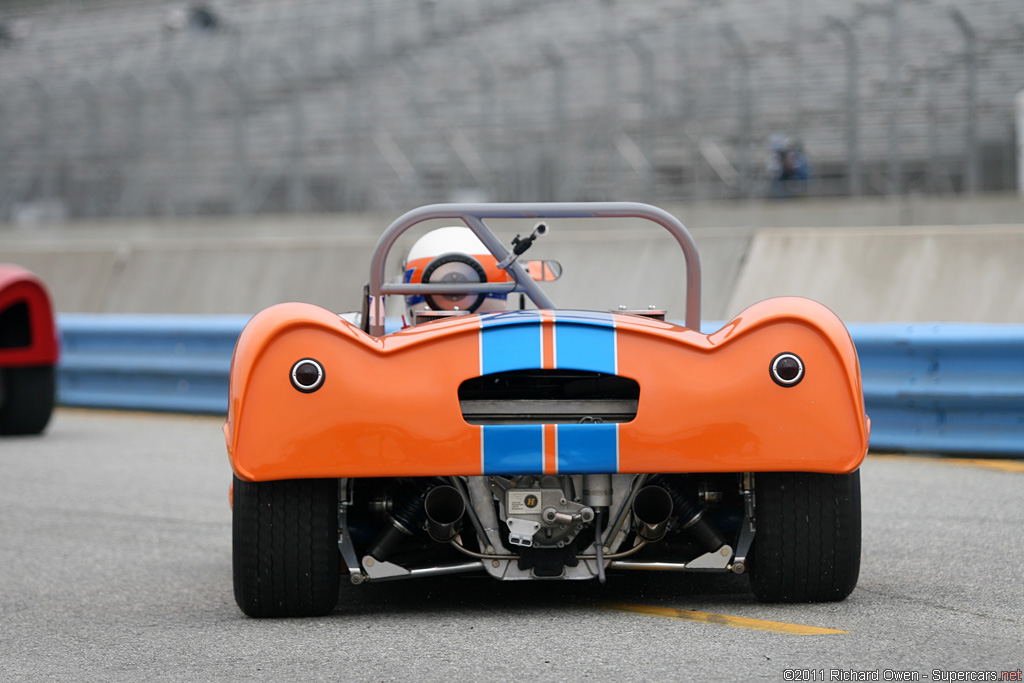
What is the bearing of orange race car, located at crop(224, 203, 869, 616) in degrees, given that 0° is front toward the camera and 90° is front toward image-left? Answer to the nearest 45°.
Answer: approximately 180°

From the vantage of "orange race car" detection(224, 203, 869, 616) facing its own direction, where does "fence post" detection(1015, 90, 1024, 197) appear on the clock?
The fence post is roughly at 1 o'clock from the orange race car.

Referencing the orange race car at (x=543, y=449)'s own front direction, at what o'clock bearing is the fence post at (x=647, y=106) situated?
The fence post is roughly at 12 o'clock from the orange race car.

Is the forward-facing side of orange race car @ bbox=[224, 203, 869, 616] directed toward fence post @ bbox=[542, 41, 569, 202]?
yes

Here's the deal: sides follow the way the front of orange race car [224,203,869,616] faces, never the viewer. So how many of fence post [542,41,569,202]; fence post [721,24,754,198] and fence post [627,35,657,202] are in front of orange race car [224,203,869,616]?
3

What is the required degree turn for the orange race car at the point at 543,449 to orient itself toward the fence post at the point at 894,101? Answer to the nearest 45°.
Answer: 0° — it already faces it

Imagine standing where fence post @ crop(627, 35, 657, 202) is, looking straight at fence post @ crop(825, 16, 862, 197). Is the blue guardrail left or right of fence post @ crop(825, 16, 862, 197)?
right
